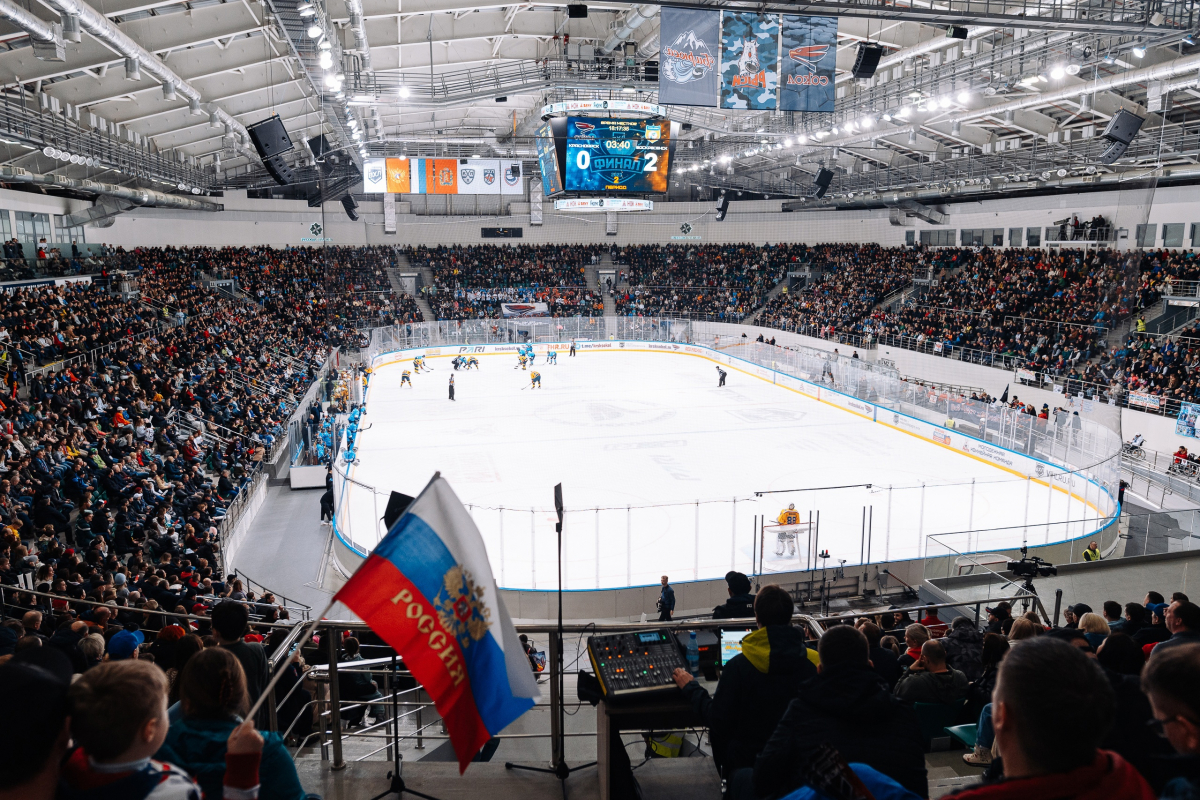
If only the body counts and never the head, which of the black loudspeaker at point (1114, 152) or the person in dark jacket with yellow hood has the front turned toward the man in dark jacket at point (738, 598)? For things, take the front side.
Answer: the person in dark jacket with yellow hood

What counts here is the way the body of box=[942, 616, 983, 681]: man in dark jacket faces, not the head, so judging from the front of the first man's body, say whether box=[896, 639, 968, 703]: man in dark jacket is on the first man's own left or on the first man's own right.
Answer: on the first man's own left

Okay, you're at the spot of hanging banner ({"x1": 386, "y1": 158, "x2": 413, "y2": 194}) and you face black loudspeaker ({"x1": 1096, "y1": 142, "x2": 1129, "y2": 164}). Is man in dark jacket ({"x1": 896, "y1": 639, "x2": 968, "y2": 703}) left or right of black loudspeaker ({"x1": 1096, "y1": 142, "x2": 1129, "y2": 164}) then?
right

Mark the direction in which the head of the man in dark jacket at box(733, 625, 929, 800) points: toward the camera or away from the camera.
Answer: away from the camera

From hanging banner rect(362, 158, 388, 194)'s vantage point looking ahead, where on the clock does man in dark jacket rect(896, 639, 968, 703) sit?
The man in dark jacket is roughly at 12 o'clock from the hanging banner.

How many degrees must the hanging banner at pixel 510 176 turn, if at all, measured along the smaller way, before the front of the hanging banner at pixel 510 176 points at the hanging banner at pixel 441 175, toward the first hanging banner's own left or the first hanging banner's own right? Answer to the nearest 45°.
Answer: approximately 90° to the first hanging banner's own right

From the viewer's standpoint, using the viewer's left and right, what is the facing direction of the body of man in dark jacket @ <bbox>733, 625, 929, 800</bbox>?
facing away from the viewer

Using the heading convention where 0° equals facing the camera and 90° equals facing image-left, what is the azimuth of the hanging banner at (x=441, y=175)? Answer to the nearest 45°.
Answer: approximately 0°
